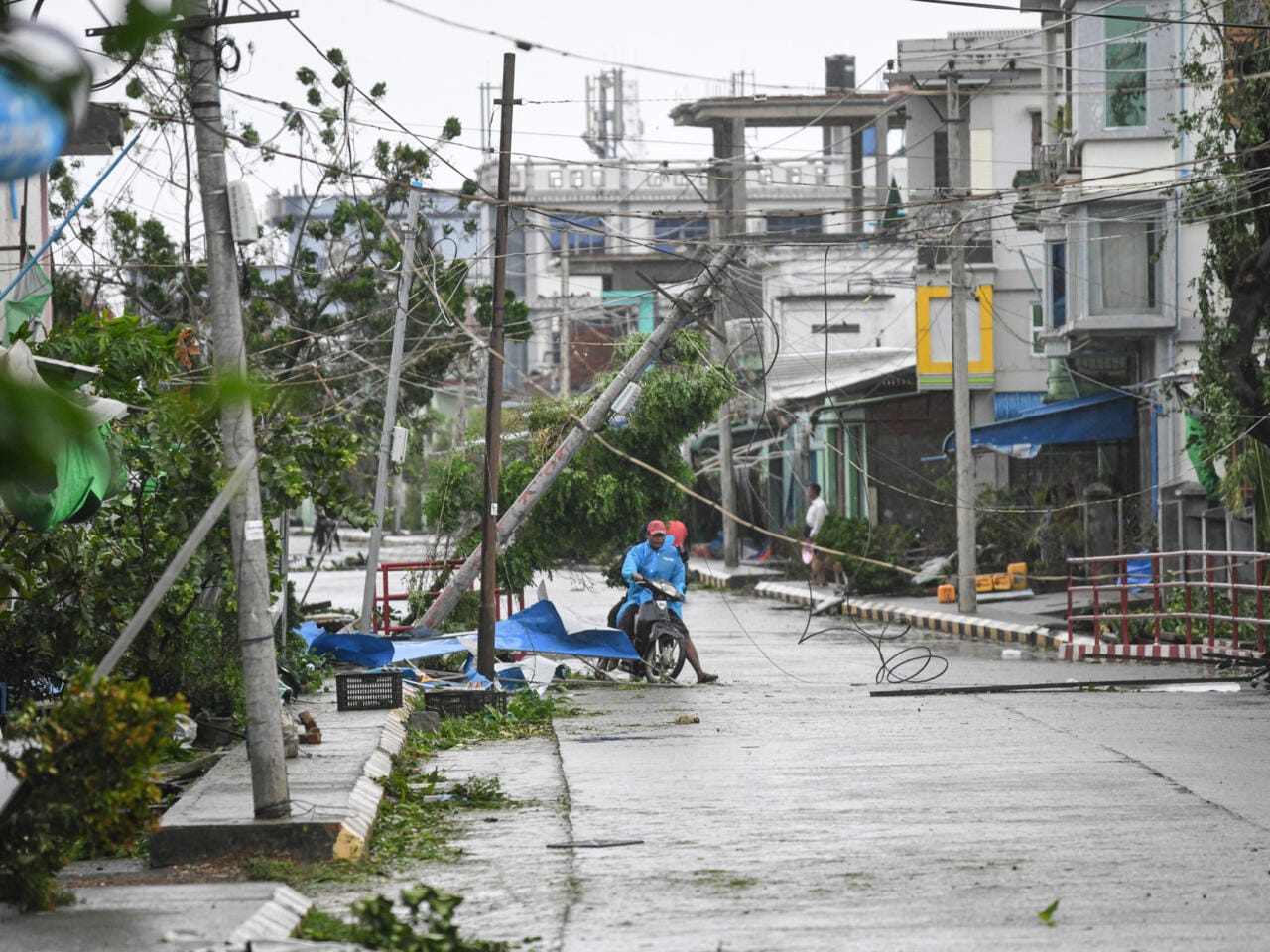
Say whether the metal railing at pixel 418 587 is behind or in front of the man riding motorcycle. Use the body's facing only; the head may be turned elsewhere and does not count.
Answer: behind

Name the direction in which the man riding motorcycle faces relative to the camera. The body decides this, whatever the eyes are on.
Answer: toward the camera

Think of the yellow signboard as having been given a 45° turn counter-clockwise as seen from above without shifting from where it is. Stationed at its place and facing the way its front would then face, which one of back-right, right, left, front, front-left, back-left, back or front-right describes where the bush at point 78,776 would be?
front-right

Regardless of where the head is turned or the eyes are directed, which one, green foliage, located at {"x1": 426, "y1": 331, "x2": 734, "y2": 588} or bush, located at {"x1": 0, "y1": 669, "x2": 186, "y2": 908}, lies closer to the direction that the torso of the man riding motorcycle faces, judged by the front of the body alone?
the bush

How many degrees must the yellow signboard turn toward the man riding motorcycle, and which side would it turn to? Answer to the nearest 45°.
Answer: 0° — it already faces them

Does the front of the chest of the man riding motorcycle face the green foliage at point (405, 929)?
yes

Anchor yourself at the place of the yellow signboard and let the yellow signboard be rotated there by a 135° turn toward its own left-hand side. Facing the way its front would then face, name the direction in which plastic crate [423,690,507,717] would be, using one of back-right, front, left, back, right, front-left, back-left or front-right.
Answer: back-right

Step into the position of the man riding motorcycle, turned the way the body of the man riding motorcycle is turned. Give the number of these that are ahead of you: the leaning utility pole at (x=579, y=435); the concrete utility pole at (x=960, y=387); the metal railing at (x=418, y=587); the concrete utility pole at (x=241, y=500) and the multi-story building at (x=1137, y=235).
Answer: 1

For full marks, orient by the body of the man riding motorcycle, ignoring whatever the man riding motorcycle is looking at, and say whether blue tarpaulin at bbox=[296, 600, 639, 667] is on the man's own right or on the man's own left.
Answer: on the man's own right

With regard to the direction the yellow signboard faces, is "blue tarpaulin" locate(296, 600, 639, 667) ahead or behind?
ahead

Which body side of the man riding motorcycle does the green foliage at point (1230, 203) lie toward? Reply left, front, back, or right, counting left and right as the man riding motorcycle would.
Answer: left

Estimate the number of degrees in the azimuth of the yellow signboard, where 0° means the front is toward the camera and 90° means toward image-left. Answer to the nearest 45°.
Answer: approximately 0°
